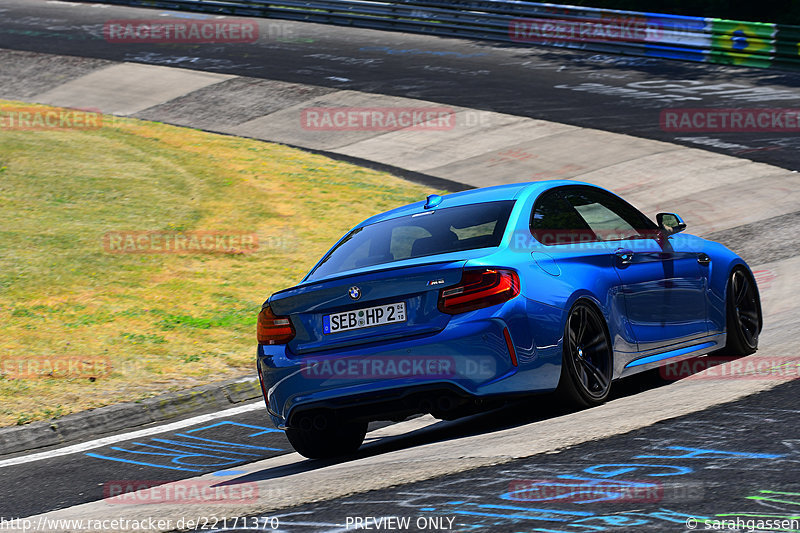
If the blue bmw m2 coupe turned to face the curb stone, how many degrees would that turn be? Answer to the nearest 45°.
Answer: approximately 90° to its left

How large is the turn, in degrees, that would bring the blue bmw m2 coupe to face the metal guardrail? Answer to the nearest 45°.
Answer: approximately 45° to its left

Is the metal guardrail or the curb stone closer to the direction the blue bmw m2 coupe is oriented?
the metal guardrail

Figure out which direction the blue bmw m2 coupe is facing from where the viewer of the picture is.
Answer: facing away from the viewer and to the right of the viewer
